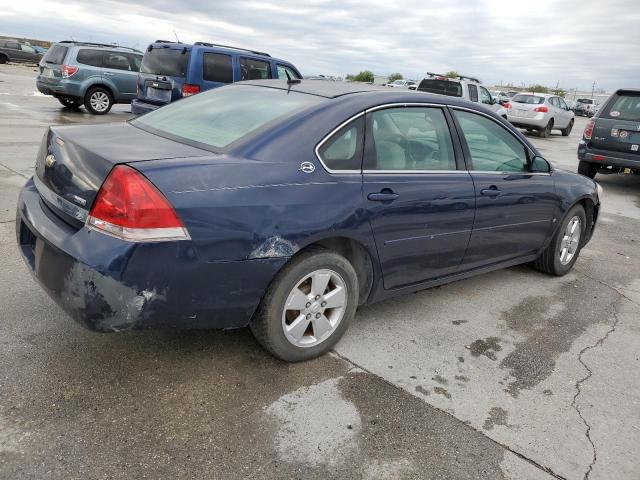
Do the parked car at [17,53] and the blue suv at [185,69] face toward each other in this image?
no

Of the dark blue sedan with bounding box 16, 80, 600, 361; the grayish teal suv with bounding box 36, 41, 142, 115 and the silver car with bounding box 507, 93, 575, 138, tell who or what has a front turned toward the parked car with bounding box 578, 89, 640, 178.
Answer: the dark blue sedan

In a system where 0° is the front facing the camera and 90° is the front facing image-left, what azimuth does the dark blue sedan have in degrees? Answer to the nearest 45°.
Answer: approximately 225°

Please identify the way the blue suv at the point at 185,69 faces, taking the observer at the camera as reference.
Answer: facing away from the viewer and to the right of the viewer

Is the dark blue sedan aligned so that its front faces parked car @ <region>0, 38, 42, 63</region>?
no

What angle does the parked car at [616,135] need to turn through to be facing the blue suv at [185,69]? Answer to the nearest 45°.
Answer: approximately 90° to its left

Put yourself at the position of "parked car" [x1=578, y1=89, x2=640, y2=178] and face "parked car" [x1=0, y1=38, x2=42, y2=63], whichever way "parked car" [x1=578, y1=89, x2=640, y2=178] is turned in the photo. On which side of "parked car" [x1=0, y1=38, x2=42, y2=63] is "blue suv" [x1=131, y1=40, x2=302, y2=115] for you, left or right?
left

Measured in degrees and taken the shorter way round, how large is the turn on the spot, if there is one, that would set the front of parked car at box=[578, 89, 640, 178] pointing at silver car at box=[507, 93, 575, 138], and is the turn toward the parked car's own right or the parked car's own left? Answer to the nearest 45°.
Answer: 0° — it already faces it

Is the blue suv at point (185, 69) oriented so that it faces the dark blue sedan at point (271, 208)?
no

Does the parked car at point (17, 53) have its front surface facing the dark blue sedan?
no

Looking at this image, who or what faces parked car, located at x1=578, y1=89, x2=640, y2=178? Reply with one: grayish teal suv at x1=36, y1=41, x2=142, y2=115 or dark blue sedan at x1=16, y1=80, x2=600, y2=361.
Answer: the dark blue sedan

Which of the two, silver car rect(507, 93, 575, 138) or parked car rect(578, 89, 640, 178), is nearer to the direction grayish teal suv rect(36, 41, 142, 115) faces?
the silver car

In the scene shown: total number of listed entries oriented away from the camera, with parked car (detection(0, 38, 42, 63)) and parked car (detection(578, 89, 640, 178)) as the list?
1

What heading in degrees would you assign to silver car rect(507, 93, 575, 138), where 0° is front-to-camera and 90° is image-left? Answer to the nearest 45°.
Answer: approximately 225°

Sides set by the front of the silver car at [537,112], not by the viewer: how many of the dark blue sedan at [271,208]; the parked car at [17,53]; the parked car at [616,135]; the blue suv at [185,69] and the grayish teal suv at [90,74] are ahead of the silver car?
0

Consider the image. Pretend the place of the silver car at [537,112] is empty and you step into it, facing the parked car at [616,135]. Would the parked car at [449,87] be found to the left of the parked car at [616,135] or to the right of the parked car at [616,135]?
right

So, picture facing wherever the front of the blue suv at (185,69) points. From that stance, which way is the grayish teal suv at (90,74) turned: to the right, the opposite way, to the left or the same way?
the same way

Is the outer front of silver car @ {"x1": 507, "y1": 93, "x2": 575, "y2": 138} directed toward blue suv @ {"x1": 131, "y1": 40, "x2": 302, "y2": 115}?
no

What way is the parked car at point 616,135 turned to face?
away from the camera

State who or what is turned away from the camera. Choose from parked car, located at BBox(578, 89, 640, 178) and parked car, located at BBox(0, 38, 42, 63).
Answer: parked car, located at BBox(578, 89, 640, 178)
